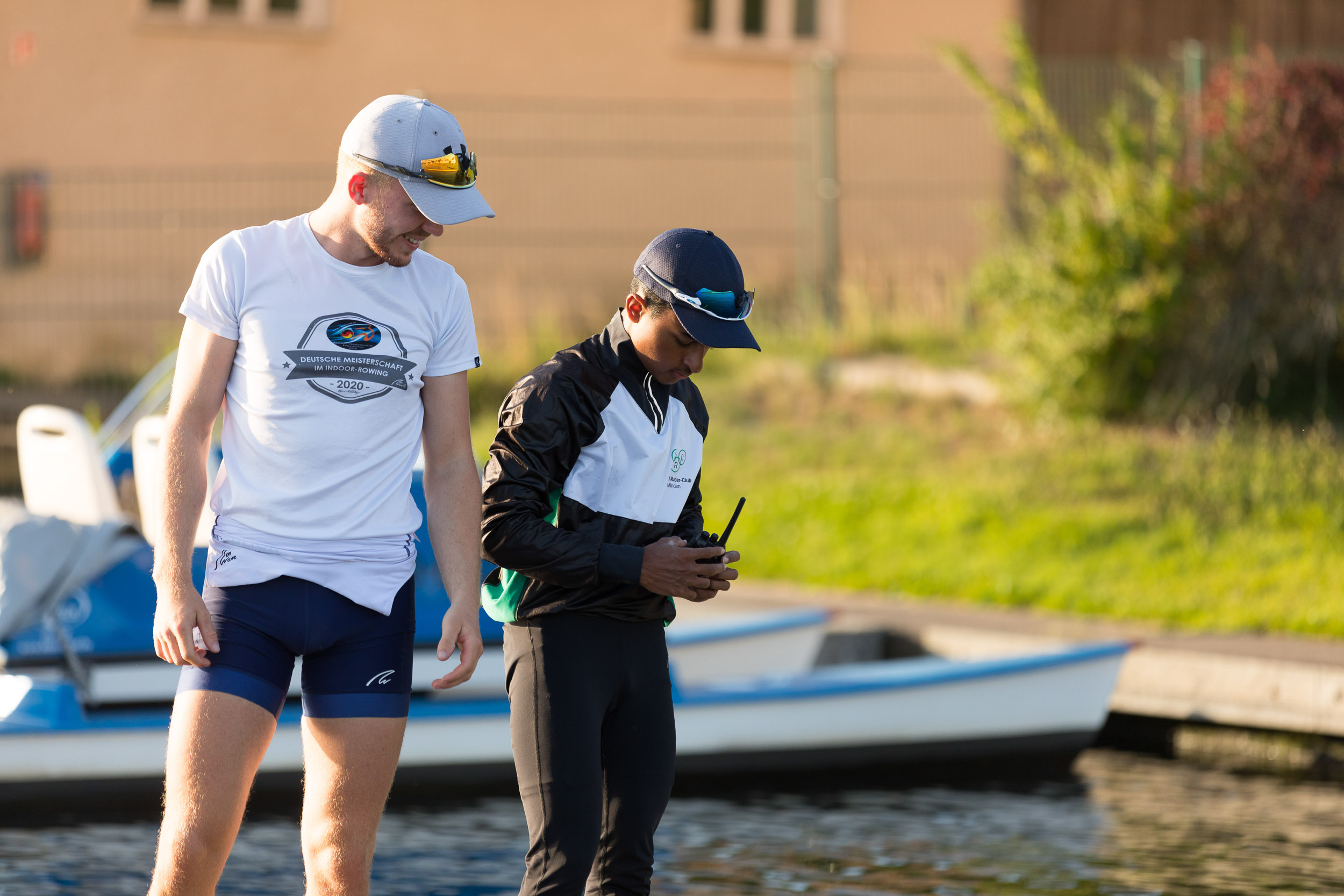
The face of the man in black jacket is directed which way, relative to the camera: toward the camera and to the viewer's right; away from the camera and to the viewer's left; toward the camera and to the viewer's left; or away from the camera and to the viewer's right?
toward the camera and to the viewer's right

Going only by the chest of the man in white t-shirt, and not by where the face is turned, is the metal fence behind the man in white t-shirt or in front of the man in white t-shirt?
behind

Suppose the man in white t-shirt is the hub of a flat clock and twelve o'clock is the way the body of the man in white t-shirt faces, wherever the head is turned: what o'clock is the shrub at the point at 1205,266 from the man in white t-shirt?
The shrub is roughly at 7 o'clock from the man in white t-shirt.

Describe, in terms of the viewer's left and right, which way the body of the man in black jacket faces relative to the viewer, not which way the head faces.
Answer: facing the viewer and to the right of the viewer

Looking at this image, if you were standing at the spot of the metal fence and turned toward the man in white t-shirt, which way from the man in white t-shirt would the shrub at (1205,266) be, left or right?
left

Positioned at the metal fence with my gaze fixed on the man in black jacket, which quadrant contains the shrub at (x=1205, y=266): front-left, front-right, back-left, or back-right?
front-left

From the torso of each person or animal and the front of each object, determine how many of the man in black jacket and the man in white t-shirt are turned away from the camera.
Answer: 0

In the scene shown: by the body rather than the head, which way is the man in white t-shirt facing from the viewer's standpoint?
toward the camera
